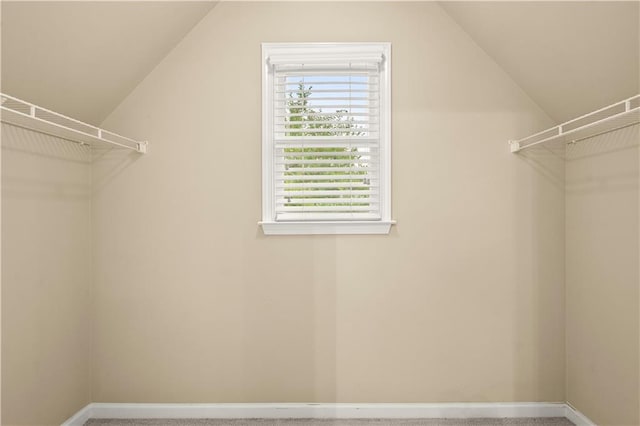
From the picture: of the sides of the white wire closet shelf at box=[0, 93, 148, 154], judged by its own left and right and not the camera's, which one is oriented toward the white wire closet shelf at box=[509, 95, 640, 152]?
front

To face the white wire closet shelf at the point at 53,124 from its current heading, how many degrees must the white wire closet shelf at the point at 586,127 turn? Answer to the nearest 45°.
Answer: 0° — it already faces it

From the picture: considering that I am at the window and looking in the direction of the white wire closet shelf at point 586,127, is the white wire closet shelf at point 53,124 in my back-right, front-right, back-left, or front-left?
back-right

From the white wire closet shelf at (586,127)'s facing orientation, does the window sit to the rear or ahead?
ahead

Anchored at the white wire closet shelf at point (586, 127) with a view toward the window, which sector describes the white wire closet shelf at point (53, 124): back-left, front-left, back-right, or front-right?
front-left

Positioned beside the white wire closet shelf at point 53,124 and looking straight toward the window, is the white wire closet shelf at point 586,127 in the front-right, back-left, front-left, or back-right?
front-right

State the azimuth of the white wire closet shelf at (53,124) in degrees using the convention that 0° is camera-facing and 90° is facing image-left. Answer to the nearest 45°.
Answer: approximately 315°

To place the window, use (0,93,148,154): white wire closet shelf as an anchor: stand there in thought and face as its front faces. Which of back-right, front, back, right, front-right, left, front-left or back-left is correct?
front-left

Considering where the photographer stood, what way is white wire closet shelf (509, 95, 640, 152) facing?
facing the viewer and to the left of the viewer
